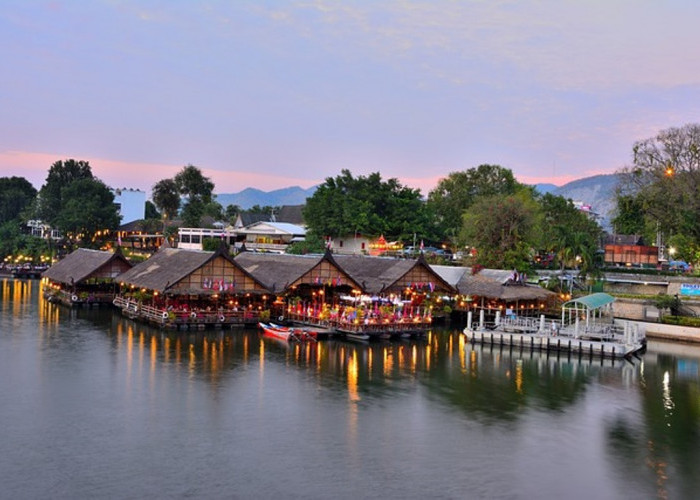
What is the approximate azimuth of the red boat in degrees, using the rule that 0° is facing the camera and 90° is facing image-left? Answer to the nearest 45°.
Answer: approximately 90°

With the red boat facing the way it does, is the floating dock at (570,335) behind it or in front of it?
behind
